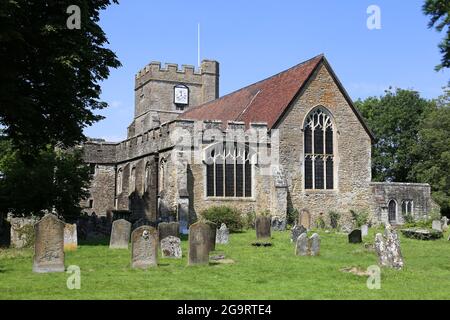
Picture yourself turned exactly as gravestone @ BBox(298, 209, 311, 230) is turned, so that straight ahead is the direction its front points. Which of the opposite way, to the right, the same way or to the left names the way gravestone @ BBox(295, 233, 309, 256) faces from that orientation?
the same way

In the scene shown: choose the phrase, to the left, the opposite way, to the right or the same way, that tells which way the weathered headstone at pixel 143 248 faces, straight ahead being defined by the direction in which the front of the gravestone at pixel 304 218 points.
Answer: the same way

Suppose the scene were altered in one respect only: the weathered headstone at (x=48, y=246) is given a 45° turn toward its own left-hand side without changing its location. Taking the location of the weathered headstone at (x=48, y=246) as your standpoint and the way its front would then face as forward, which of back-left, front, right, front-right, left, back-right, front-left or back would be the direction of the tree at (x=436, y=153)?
left

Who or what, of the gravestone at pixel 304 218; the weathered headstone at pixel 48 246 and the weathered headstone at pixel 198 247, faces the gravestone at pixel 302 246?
the gravestone at pixel 304 218

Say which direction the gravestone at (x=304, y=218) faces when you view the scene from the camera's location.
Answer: facing the viewer

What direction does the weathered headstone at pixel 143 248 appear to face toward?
toward the camera

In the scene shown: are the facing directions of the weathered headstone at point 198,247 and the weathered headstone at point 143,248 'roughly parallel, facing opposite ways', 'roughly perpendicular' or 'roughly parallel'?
roughly parallel

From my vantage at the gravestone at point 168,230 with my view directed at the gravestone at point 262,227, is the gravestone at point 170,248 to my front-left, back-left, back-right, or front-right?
back-right

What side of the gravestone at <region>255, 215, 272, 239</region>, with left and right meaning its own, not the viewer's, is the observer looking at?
front

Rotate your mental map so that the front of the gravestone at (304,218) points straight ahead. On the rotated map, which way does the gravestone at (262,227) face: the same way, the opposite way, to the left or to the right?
the same way

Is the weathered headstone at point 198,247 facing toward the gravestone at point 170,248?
no

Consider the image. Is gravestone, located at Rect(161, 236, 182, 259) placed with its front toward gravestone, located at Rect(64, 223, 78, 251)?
no

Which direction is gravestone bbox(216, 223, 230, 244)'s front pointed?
toward the camera

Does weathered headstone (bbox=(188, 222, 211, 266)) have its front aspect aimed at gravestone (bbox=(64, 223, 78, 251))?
no

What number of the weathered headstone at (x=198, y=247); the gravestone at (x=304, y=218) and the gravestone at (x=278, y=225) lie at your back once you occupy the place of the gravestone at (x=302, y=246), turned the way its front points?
2
